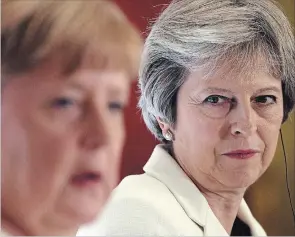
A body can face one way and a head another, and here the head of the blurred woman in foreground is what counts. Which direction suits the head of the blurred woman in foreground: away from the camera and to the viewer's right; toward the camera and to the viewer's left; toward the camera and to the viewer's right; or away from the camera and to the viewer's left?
toward the camera and to the viewer's right

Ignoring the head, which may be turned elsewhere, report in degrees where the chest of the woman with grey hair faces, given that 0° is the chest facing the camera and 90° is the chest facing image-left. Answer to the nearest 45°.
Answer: approximately 315°

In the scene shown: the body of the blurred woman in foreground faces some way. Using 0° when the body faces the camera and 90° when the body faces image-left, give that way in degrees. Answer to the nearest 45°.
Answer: approximately 315°

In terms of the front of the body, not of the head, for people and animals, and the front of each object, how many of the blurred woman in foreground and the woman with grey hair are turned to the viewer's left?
0
